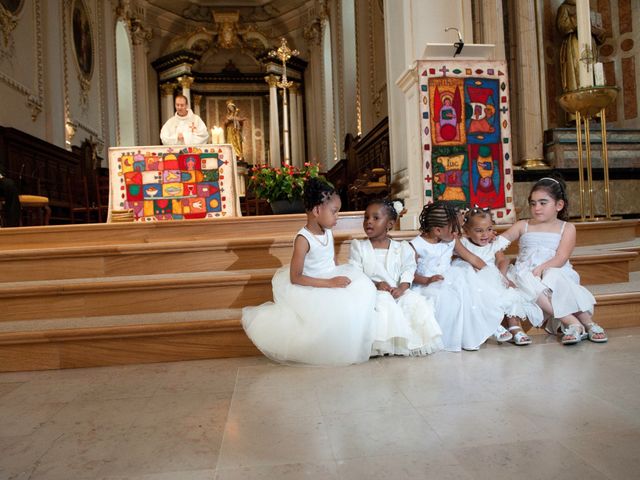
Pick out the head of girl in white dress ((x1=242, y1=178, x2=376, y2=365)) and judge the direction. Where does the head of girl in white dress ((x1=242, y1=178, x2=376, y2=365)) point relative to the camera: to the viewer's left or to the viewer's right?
to the viewer's right

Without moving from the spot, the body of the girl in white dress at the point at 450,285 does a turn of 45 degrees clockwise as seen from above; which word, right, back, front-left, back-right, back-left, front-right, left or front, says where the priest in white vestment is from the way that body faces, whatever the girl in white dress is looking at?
back-right

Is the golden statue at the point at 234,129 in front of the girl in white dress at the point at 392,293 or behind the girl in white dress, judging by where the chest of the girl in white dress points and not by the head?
behind

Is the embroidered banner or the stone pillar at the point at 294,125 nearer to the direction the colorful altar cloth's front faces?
the embroidered banner

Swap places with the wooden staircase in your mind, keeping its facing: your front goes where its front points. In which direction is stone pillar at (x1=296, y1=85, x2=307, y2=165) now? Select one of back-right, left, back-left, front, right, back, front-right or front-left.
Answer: back

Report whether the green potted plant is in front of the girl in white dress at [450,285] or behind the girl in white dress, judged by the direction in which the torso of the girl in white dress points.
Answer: behind
